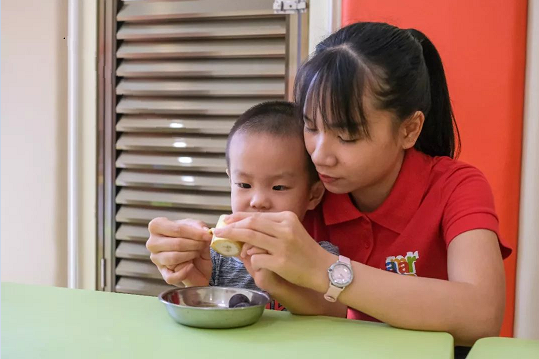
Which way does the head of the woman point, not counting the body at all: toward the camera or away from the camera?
toward the camera
